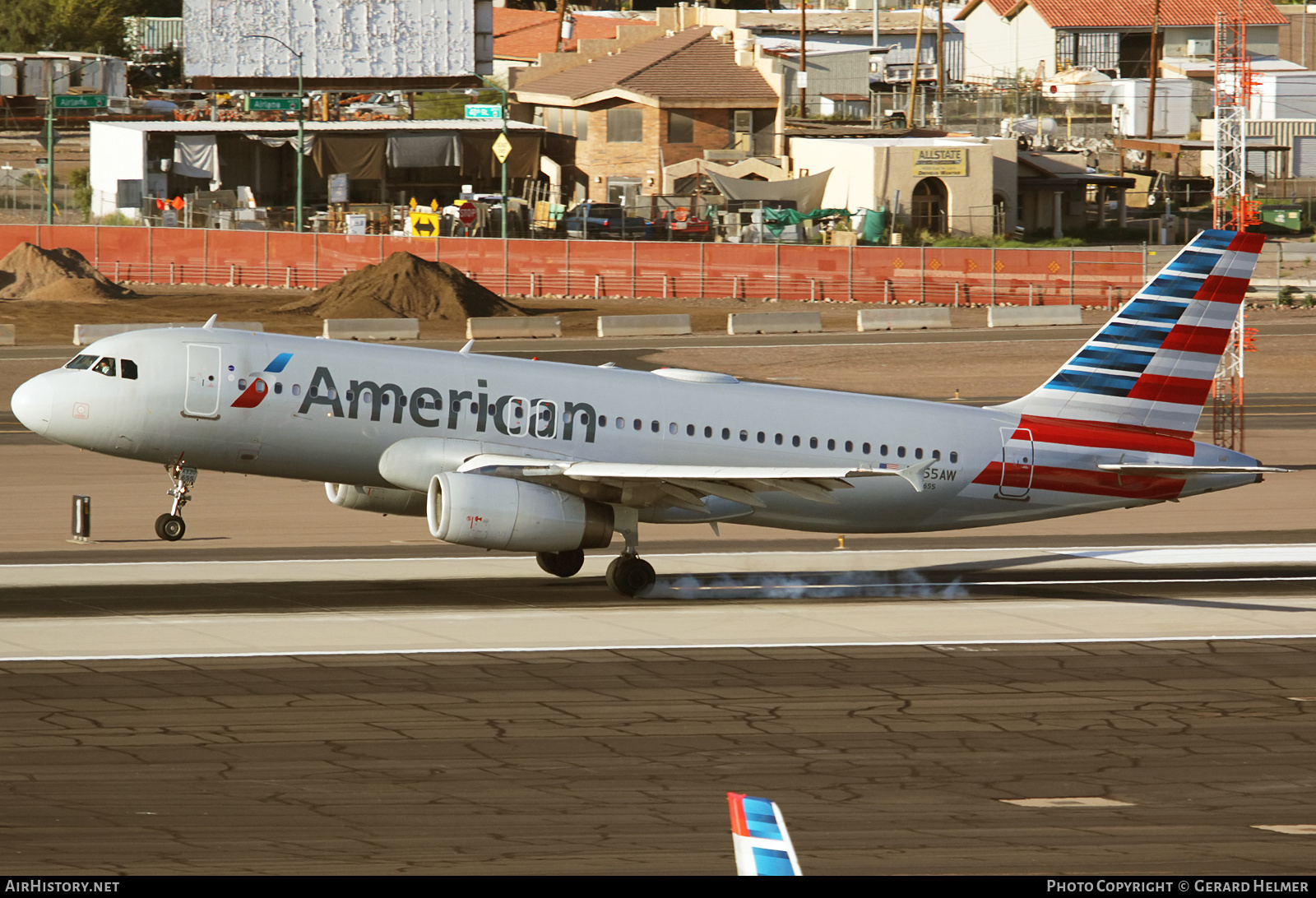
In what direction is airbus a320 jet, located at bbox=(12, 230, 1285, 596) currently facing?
to the viewer's left

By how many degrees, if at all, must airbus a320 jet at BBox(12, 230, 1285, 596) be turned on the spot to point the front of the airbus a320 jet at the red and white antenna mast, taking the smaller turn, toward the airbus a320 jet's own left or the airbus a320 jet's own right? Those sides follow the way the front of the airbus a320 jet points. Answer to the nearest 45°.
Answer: approximately 135° to the airbus a320 jet's own right
